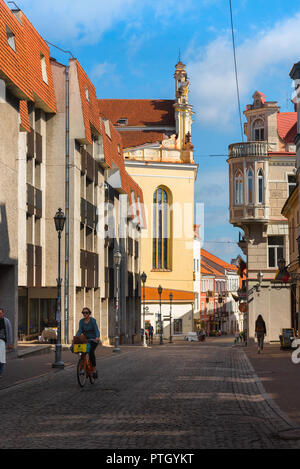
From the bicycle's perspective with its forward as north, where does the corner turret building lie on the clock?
The corner turret building is roughly at 7 o'clock from the bicycle.

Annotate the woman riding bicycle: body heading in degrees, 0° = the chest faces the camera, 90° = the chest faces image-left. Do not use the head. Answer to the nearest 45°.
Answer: approximately 45°

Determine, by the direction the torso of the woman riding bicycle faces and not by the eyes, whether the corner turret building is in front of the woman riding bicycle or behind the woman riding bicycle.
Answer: behind

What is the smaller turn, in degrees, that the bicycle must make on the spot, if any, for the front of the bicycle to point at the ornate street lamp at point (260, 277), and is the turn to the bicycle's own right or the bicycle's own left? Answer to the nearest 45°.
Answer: approximately 135° to the bicycle's own right

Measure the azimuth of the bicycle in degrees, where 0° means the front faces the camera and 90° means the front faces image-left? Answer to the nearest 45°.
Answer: approximately 45°
